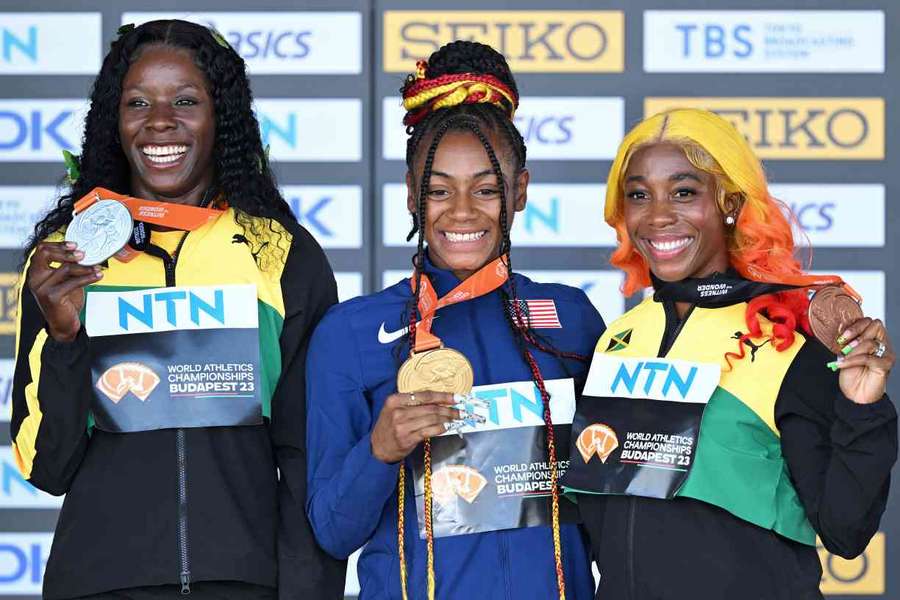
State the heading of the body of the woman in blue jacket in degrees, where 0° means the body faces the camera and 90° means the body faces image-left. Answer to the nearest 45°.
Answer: approximately 0°

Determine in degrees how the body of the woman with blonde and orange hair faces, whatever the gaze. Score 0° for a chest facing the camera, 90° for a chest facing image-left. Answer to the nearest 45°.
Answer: approximately 45°
